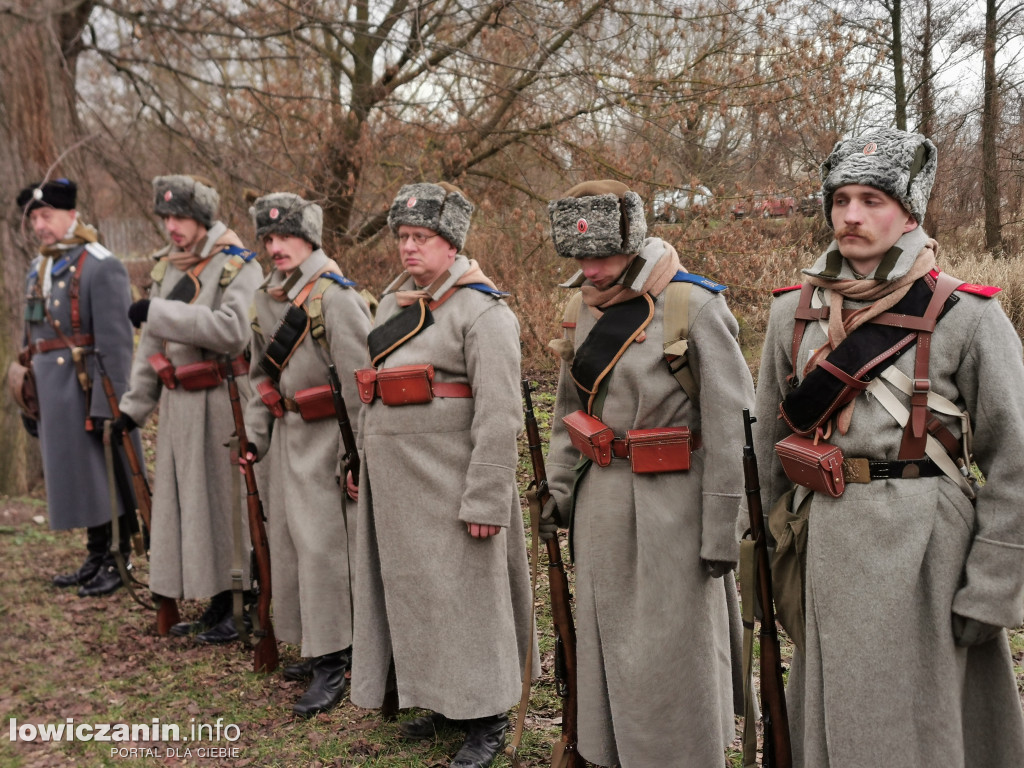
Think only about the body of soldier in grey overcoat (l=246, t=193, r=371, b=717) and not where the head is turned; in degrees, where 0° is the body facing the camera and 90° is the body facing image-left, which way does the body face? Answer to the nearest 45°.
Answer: approximately 45°

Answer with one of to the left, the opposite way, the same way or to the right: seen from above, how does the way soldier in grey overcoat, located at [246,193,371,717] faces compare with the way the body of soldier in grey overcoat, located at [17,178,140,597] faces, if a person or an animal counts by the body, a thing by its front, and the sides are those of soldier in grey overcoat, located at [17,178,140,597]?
the same way

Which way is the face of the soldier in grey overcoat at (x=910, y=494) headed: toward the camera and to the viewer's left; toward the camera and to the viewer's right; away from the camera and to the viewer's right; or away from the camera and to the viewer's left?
toward the camera and to the viewer's left

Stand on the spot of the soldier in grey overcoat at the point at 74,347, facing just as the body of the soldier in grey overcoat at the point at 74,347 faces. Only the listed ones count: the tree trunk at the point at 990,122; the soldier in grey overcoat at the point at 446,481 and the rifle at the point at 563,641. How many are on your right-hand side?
0

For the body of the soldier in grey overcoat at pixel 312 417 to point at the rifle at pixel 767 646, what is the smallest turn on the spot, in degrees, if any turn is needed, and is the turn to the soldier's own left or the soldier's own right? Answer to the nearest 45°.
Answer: approximately 90° to the soldier's own left

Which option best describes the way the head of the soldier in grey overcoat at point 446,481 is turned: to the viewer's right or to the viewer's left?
to the viewer's left

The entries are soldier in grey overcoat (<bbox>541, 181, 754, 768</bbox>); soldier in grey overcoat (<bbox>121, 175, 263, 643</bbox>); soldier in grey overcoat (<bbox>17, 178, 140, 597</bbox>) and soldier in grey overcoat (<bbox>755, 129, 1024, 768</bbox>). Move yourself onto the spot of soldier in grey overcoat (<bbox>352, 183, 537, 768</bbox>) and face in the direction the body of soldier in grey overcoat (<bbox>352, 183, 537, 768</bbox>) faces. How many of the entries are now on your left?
2

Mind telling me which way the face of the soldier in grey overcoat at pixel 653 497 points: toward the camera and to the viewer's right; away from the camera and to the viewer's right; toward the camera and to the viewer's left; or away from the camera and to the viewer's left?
toward the camera and to the viewer's left

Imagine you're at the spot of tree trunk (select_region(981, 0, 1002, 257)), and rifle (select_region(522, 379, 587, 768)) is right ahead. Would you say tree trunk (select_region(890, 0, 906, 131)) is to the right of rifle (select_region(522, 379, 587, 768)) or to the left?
right

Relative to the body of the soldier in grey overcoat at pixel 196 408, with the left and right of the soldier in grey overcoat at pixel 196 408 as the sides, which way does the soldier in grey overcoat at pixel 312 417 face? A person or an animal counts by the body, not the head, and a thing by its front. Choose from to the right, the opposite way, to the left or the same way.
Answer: the same way

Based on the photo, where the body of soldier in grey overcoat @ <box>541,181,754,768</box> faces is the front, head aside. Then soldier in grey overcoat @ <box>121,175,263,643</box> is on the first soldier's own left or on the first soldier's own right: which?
on the first soldier's own right
